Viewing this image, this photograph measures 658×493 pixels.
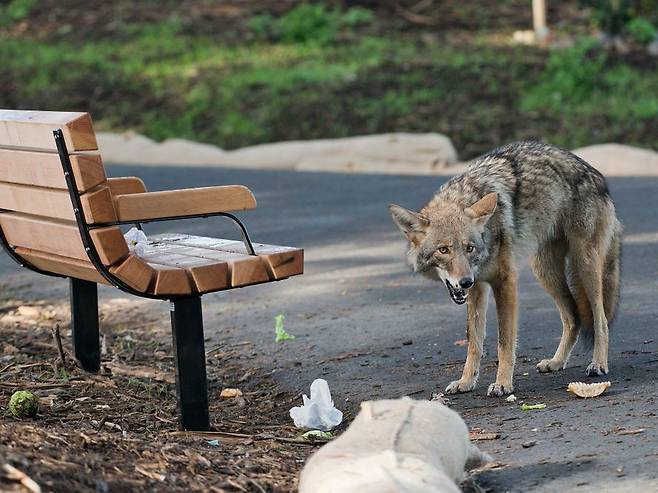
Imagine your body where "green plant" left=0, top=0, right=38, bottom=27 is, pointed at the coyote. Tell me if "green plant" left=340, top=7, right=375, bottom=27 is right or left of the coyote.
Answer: left

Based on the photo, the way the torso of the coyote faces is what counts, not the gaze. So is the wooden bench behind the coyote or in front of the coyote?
in front

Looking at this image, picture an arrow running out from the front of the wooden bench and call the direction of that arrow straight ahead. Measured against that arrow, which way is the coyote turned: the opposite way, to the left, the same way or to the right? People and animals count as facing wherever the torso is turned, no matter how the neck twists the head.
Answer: the opposite way

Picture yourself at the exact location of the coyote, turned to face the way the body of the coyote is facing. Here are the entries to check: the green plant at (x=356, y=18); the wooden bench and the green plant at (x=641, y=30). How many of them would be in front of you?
1

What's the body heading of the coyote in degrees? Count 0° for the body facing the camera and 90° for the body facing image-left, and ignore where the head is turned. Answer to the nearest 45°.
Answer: approximately 45°

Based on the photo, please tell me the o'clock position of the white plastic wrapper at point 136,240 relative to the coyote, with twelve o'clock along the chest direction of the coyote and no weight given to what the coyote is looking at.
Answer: The white plastic wrapper is roughly at 1 o'clock from the coyote.

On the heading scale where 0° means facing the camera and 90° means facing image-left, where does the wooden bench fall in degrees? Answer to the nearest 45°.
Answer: approximately 225°

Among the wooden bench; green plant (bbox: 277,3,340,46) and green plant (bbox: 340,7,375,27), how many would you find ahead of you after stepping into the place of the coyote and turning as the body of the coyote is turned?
1

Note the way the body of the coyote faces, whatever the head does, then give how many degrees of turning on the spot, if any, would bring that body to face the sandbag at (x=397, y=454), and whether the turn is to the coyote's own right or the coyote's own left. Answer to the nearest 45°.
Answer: approximately 45° to the coyote's own left

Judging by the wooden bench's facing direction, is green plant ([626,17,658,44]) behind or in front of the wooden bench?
in front

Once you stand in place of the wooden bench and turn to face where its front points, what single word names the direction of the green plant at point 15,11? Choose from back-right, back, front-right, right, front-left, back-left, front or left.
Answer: front-left

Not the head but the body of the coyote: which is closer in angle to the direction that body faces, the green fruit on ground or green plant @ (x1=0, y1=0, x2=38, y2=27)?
the green fruit on ground

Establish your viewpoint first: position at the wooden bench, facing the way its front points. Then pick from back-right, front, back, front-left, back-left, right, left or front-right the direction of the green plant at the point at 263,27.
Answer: front-left

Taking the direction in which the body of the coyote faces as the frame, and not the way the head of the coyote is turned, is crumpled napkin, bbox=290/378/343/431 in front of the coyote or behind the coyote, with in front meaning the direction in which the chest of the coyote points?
in front
